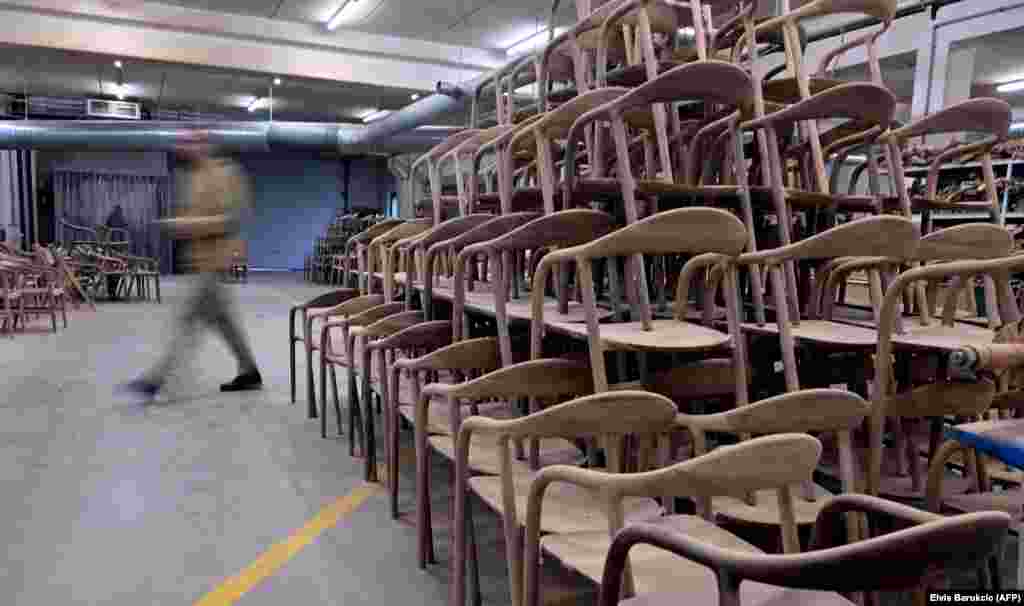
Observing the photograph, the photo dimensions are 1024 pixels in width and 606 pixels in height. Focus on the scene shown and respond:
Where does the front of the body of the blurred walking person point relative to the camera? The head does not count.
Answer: to the viewer's left

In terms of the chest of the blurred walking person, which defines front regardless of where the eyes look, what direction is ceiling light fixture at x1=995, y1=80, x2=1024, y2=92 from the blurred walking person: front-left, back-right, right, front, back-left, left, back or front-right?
back

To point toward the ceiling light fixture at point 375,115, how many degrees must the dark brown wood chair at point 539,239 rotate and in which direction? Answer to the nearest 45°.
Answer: approximately 45° to its right

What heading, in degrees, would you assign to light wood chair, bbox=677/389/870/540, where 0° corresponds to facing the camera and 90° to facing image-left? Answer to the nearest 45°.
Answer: approximately 135°

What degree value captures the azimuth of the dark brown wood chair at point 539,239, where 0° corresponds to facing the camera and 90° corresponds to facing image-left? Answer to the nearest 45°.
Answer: approximately 135°

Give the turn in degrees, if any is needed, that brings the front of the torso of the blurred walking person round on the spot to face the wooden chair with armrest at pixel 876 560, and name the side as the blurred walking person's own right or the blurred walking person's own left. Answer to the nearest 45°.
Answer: approximately 90° to the blurred walking person's own left

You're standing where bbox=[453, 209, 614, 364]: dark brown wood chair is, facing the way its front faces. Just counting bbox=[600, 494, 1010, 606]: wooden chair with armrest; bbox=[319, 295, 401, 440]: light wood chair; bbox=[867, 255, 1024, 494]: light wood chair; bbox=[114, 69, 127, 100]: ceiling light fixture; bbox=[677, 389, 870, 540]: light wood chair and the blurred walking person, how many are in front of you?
3

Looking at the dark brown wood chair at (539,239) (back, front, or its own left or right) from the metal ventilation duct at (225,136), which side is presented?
front

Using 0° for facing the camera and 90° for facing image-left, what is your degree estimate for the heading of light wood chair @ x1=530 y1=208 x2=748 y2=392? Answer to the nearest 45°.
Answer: approximately 135°

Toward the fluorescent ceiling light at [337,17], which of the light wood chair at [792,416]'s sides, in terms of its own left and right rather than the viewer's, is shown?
front
